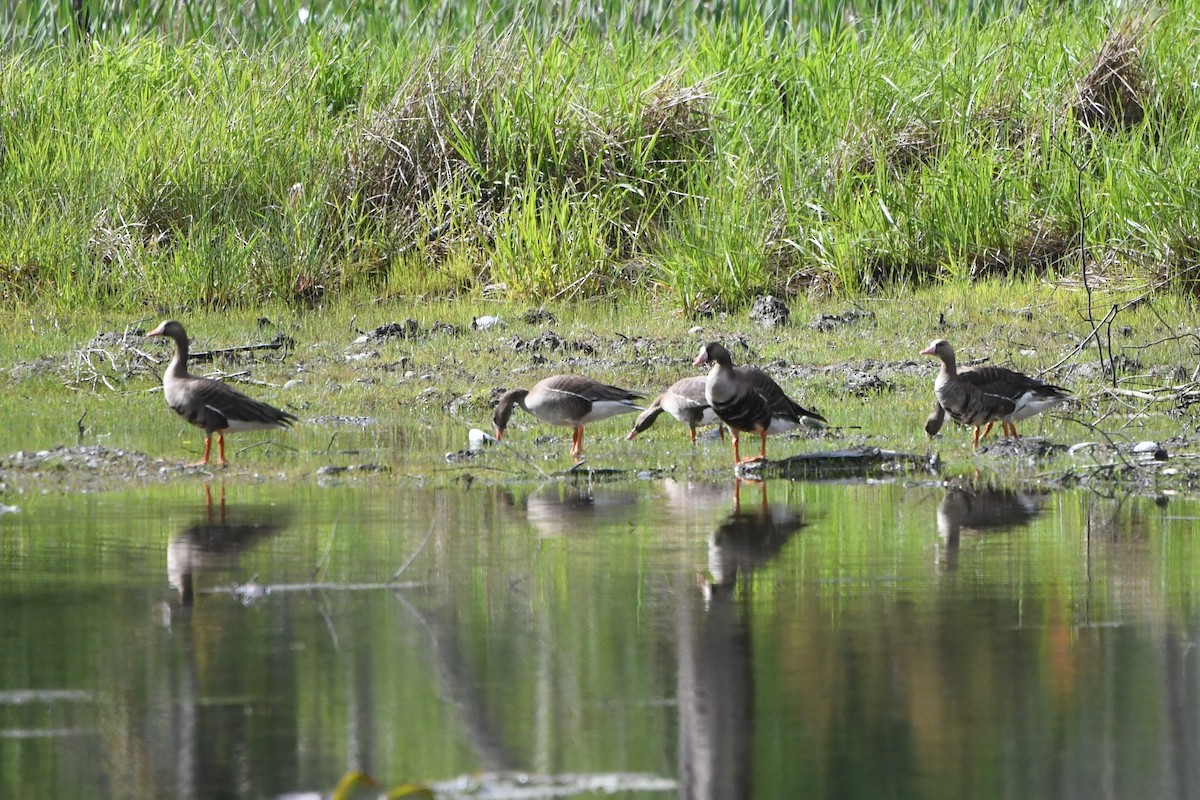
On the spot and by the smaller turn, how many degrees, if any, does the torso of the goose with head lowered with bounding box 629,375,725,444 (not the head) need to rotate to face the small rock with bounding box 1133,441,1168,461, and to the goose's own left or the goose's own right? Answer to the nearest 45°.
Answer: approximately 135° to the goose's own left

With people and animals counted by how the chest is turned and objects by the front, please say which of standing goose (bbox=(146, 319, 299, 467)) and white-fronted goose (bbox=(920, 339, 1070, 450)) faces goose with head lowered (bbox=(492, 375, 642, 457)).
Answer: the white-fronted goose

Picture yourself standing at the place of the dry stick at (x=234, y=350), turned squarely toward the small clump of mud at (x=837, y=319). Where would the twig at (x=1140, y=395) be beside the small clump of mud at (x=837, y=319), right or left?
right

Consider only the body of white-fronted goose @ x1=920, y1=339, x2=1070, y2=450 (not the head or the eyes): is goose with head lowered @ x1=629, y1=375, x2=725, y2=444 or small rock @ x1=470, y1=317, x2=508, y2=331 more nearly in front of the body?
the goose with head lowered

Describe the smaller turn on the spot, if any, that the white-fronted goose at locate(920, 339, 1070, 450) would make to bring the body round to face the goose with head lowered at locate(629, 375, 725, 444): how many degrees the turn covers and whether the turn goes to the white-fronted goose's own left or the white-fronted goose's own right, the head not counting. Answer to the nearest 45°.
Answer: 0° — it already faces it

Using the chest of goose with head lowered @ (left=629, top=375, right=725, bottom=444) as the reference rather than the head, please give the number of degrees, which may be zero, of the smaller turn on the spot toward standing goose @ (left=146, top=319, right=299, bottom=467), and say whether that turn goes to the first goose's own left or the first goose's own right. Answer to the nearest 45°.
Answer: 0° — it already faces it

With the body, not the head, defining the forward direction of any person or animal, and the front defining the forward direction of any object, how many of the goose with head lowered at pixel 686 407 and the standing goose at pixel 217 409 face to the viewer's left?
2

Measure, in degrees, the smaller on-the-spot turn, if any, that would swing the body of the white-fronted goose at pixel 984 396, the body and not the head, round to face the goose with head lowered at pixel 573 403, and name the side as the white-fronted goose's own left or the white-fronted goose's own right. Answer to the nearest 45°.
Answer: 0° — it already faces it

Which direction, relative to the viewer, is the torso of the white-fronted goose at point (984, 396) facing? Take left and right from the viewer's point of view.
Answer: facing to the left of the viewer

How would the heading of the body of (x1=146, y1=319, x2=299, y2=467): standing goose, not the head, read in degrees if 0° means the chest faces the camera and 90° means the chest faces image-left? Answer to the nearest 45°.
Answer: approximately 90°

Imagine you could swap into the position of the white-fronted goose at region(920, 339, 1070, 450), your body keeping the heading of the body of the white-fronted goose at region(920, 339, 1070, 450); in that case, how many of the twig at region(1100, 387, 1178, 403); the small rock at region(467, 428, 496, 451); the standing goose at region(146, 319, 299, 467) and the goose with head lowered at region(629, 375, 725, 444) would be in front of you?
3

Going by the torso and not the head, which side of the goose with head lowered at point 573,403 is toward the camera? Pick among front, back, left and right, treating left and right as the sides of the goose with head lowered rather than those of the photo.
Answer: left

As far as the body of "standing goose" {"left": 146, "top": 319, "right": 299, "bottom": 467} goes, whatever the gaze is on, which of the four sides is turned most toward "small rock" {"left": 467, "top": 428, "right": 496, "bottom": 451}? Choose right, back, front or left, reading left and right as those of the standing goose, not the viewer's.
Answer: back

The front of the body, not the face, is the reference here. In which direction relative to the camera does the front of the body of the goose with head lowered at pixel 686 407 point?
to the viewer's left
